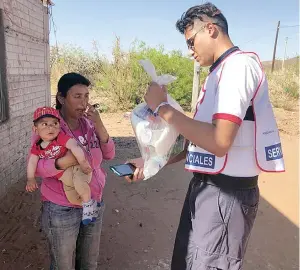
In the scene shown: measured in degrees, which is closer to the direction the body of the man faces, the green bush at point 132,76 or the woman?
the woman

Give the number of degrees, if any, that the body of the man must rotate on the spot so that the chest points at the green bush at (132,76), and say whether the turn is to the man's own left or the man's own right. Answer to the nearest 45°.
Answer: approximately 90° to the man's own right

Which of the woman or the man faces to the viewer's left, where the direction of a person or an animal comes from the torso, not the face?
the man

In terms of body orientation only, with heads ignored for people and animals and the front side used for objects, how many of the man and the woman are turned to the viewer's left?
1

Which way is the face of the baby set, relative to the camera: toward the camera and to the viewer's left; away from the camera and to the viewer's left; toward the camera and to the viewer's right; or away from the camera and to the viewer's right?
toward the camera and to the viewer's right

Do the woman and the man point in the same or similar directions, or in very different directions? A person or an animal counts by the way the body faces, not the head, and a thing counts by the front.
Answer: very different directions

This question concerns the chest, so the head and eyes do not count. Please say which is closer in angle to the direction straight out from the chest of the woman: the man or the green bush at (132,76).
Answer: the man

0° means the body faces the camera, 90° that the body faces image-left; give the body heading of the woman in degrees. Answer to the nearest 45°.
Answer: approximately 315°

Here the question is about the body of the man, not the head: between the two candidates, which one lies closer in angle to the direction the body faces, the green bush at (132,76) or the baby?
the baby

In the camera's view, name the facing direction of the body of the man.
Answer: to the viewer's left

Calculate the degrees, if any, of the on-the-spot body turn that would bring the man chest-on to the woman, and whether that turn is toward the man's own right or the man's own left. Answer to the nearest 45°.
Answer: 0° — they already face them

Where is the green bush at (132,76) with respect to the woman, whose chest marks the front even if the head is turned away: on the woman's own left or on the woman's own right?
on the woman's own left

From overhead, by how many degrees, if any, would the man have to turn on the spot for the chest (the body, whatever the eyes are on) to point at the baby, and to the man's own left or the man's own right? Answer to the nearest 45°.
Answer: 0° — they already face them

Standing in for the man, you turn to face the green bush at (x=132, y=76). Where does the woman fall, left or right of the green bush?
left

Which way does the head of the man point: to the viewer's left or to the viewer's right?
to the viewer's left
